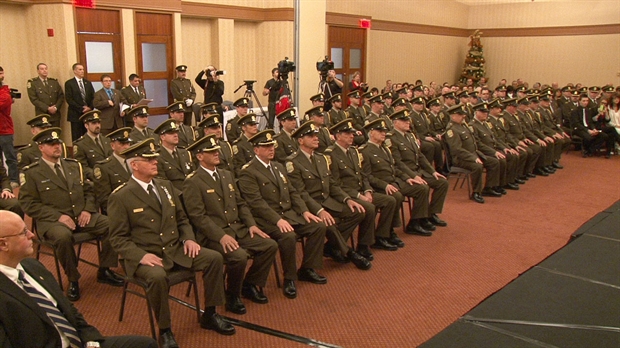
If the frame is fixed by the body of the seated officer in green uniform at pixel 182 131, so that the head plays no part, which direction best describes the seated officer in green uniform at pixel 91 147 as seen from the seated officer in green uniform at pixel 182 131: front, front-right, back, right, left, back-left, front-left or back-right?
right

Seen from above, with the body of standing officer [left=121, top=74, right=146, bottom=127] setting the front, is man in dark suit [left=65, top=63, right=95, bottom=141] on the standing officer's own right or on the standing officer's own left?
on the standing officer's own right
